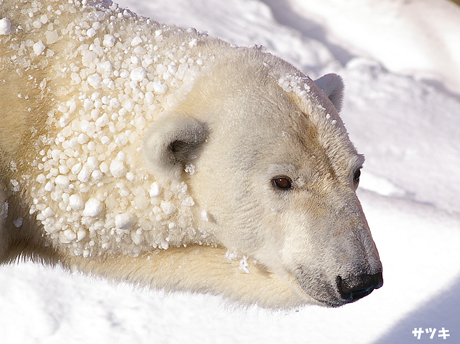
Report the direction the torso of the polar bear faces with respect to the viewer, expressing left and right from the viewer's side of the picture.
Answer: facing the viewer and to the right of the viewer
